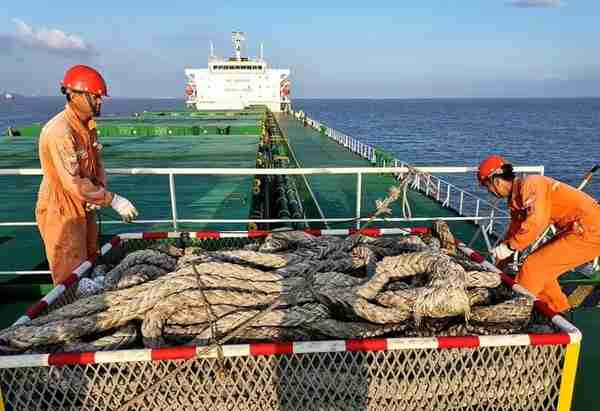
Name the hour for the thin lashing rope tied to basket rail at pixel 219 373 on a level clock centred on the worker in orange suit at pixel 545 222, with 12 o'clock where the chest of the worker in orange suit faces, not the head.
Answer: The thin lashing rope tied to basket rail is roughly at 10 o'clock from the worker in orange suit.

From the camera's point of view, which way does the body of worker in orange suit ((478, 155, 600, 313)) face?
to the viewer's left
